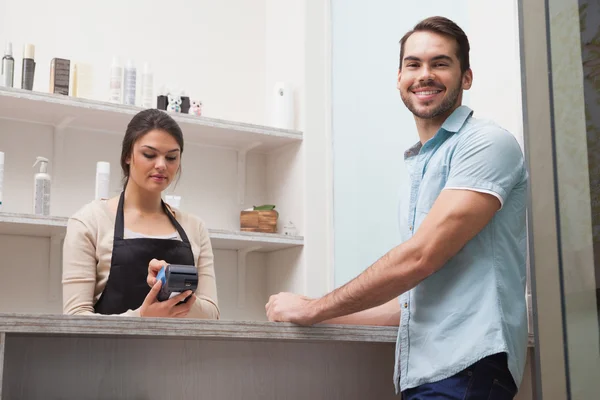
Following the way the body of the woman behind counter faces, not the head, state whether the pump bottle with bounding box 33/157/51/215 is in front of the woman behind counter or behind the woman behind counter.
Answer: behind

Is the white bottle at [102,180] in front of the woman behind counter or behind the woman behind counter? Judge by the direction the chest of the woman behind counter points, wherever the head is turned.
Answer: behind

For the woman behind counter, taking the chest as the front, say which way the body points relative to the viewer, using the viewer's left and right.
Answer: facing the viewer and to the right of the viewer

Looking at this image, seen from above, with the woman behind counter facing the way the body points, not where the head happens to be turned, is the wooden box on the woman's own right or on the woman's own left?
on the woman's own left

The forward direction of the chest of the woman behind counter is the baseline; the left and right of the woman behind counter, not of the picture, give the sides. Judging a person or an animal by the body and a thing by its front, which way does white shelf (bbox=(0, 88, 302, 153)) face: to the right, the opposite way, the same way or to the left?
the same way

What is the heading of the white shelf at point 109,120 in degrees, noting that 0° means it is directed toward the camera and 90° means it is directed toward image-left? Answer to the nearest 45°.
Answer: approximately 315°

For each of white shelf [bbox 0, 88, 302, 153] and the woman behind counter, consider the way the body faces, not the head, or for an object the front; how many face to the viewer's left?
0

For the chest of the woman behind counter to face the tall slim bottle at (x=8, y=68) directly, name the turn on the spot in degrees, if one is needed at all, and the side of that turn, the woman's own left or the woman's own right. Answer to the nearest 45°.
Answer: approximately 180°
